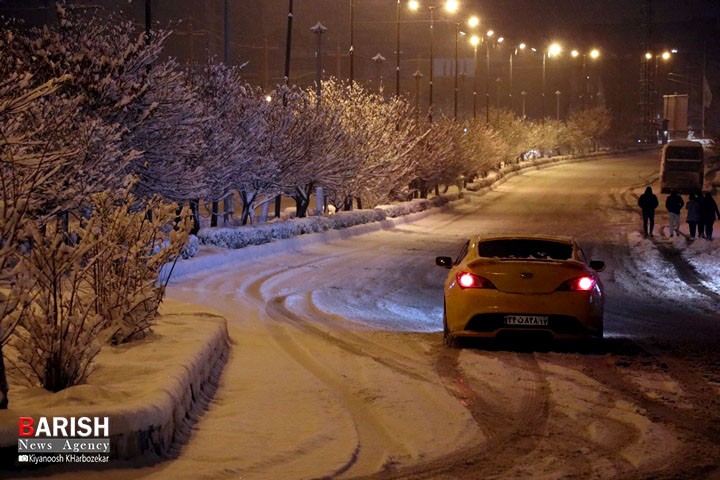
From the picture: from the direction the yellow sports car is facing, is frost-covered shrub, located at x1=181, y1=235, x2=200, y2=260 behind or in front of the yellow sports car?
in front

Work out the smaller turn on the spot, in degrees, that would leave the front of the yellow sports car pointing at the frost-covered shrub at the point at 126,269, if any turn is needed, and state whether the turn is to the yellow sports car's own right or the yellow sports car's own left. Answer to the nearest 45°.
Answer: approximately 135° to the yellow sports car's own left

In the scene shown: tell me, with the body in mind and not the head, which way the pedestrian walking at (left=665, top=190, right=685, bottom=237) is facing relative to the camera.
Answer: away from the camera

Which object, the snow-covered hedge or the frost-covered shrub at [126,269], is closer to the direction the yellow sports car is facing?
the snow-covered hedge

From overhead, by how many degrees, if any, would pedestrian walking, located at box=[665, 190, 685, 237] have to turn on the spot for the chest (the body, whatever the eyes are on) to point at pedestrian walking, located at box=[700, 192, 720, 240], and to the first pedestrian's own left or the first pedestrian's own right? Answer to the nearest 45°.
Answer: approximately 135° to the first pedestrian's own right

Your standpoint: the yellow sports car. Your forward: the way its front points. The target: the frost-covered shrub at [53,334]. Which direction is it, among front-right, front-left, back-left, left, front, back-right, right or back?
back-left

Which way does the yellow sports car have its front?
away from the camera

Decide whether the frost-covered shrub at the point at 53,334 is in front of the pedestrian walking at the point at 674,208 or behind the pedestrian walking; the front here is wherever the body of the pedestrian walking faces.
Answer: behind

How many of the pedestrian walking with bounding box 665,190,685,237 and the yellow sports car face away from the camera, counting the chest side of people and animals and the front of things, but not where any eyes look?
2
